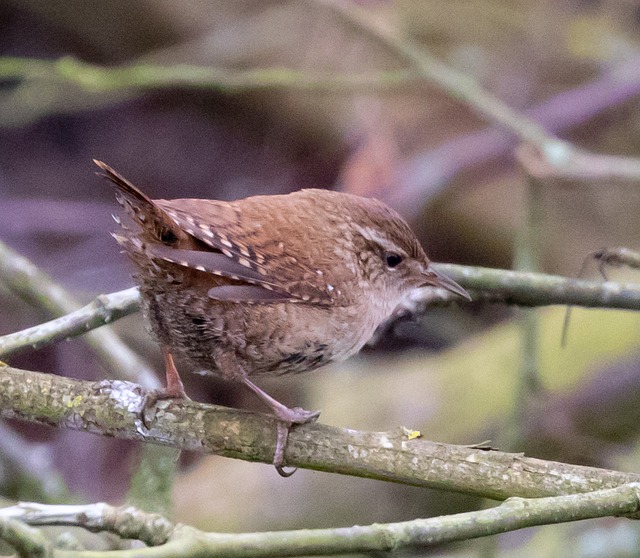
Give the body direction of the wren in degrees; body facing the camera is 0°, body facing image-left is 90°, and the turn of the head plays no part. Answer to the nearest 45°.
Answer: approximately 270°
